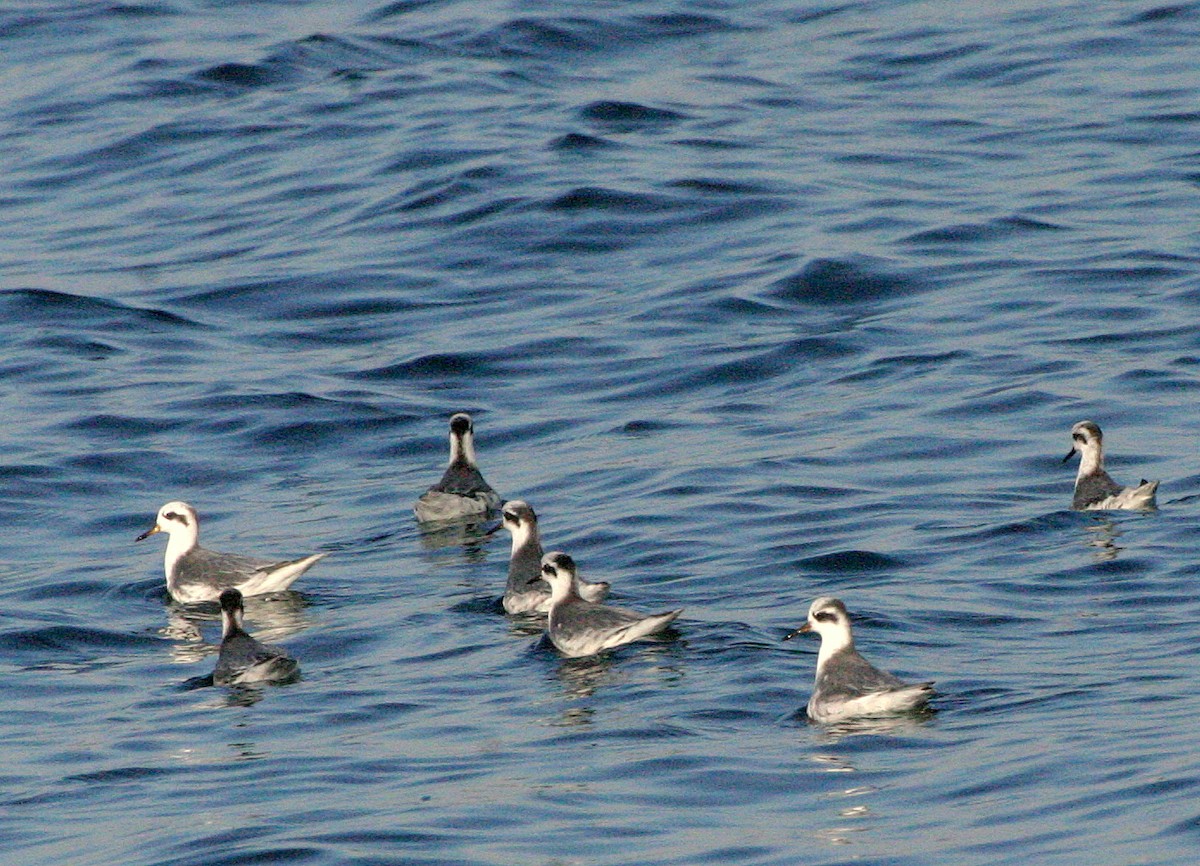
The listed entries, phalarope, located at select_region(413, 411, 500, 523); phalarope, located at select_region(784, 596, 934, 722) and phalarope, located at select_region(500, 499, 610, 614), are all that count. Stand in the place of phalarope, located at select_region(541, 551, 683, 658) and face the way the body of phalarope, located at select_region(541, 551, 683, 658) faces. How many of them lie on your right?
2

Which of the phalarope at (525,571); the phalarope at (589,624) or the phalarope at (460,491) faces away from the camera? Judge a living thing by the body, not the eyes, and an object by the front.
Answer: the phalarope at (460,491)

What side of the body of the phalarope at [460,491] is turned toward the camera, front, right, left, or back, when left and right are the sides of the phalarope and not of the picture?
back

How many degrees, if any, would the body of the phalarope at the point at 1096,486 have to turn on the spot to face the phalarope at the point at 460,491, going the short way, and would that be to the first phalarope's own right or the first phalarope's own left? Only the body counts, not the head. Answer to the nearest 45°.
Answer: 0° — it already faces it

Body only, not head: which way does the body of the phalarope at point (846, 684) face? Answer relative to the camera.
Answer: to the viewer's left

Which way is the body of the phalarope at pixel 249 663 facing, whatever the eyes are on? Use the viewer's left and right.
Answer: facing away from the viewer and to the left of the viewer

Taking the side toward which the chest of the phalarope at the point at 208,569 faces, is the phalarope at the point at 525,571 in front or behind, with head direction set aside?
behind

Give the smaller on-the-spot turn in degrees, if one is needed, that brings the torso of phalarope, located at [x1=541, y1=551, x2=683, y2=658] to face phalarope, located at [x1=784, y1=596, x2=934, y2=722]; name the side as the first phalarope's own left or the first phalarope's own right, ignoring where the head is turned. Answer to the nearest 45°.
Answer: approximately 135° to the first phalarope's own left

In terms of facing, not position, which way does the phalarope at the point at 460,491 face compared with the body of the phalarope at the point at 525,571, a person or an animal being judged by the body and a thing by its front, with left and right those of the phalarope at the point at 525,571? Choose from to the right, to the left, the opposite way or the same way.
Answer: to the right

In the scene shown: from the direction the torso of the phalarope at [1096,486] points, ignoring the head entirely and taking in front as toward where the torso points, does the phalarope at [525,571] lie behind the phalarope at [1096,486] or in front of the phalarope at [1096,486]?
in front

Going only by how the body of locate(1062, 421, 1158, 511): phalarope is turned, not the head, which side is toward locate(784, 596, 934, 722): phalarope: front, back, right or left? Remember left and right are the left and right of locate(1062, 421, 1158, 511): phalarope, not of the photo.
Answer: left

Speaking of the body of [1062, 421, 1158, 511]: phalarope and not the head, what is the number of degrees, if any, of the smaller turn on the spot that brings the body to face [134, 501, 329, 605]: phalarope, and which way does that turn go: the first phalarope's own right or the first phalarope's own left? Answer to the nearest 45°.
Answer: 0° — it already faces it

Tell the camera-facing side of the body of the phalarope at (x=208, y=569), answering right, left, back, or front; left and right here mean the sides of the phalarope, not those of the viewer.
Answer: left
